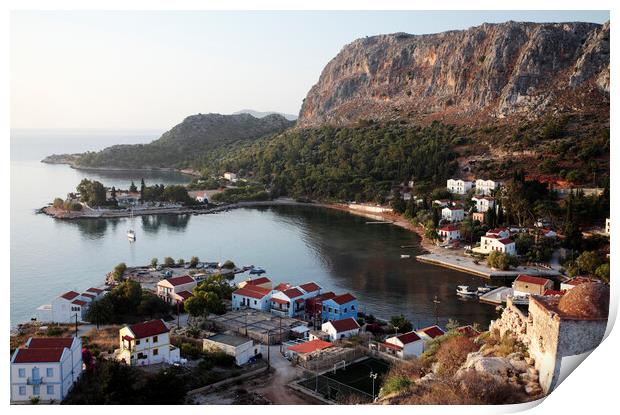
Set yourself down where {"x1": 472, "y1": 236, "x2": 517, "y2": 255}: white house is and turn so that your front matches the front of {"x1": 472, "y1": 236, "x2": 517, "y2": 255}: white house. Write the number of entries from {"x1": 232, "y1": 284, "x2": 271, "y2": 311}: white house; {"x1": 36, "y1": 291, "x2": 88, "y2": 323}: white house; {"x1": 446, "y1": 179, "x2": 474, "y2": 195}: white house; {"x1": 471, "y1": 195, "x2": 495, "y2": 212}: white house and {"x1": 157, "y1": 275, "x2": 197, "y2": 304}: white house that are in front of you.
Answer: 3

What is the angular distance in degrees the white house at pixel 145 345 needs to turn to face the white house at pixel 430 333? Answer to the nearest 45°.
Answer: approximately 135° to its left

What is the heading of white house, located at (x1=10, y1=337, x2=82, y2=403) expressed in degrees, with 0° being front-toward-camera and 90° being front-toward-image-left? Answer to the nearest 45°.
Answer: approximately 0°

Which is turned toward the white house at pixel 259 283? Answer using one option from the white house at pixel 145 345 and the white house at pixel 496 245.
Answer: the white house at pixel 496 245

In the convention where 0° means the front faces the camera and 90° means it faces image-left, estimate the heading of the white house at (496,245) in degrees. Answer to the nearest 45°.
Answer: approximately 45°

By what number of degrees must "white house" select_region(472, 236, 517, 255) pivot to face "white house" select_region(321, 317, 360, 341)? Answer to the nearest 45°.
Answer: approximately 45° to its left

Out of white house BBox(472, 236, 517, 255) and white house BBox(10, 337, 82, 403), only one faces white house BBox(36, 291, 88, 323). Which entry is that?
white house BBox(472, 236, 517, 255)

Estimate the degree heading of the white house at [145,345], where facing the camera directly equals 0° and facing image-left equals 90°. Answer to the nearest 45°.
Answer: approximately 45°

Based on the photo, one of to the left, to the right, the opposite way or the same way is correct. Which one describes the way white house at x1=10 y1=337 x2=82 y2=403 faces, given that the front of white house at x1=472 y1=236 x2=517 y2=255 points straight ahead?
to the left
